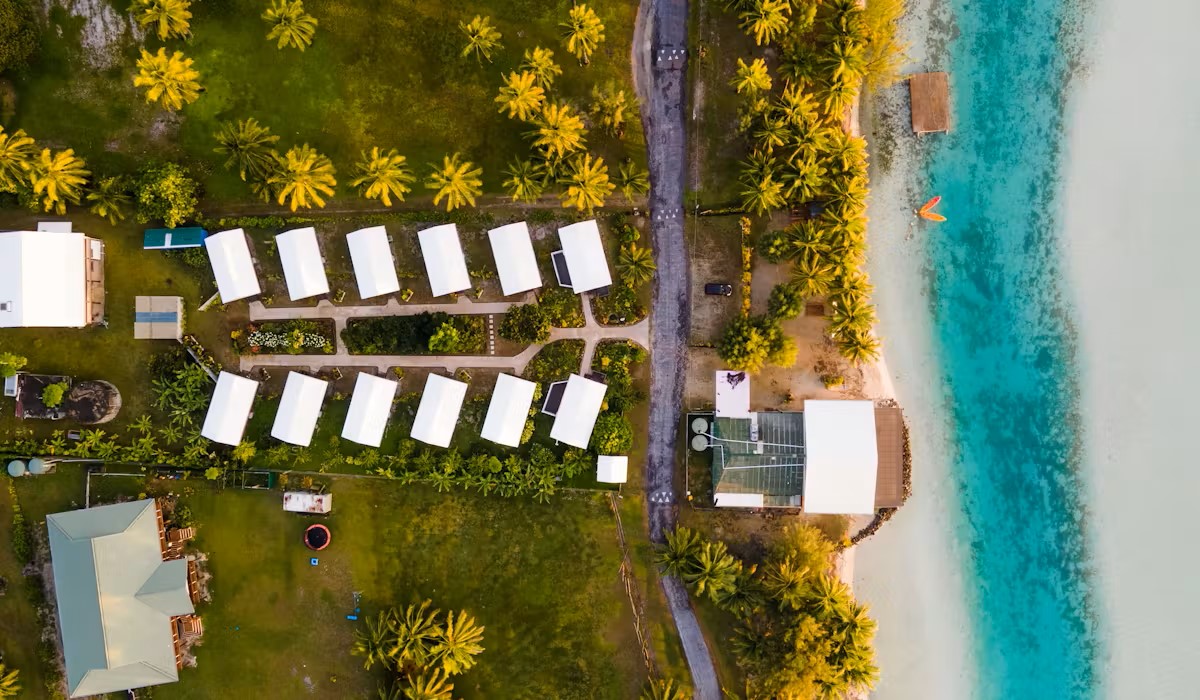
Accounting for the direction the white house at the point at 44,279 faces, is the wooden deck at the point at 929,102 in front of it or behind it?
in front

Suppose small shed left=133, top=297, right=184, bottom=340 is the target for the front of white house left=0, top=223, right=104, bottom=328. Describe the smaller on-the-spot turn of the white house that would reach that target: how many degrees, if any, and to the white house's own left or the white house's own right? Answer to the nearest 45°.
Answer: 0° — it already faces it

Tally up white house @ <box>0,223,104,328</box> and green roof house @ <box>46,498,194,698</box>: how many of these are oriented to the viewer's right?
2

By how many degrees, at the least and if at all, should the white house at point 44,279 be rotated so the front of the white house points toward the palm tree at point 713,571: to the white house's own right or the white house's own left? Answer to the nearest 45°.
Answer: approximately 45° to the white house's own right

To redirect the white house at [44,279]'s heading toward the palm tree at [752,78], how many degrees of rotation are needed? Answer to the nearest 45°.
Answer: approximately 45° to its right

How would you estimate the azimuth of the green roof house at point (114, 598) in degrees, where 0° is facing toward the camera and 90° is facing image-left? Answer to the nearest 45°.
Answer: approximately 270°

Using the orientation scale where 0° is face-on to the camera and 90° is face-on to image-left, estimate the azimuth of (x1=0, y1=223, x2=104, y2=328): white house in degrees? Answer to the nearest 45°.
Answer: approximately 270°

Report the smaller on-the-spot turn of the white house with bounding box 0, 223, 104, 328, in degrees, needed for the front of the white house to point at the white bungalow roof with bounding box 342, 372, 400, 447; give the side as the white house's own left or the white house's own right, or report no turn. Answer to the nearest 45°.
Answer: approximately 45° to the white house's own right
